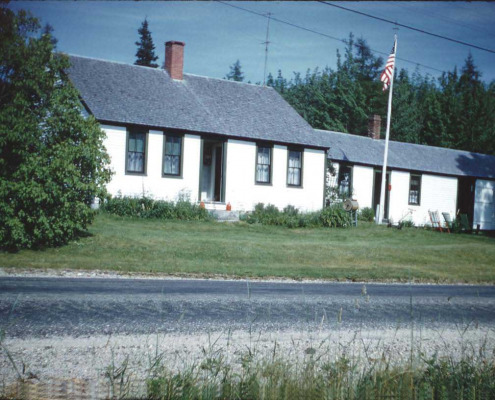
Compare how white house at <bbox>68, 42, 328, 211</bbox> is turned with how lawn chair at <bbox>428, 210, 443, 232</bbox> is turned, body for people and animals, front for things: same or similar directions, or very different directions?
same or similar directions

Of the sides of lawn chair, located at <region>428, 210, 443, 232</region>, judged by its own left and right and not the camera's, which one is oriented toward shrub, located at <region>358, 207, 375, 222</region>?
right

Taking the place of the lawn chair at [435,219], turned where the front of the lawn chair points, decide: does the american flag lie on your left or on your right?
on your right

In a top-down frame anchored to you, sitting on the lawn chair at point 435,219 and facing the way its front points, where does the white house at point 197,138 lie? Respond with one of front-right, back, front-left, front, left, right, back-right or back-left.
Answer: right

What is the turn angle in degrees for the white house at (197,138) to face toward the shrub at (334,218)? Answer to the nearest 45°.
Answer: approximately 45° to its left

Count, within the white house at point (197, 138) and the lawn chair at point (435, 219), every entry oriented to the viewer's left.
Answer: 0

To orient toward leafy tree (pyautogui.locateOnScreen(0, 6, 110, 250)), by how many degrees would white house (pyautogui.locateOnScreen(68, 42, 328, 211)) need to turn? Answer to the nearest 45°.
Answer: approximately 45° to its right

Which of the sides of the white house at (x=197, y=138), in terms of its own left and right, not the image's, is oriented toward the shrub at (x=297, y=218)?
front

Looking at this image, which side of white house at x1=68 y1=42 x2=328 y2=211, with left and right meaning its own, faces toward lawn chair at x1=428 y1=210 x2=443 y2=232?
left

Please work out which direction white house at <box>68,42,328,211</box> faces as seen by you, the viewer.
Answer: facing the viewer and to the right of the viewer

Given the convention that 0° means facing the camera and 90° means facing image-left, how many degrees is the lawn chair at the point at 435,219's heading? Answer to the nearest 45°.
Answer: approximately 315°

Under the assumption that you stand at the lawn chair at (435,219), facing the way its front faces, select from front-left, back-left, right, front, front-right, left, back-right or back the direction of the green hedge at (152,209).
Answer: right
